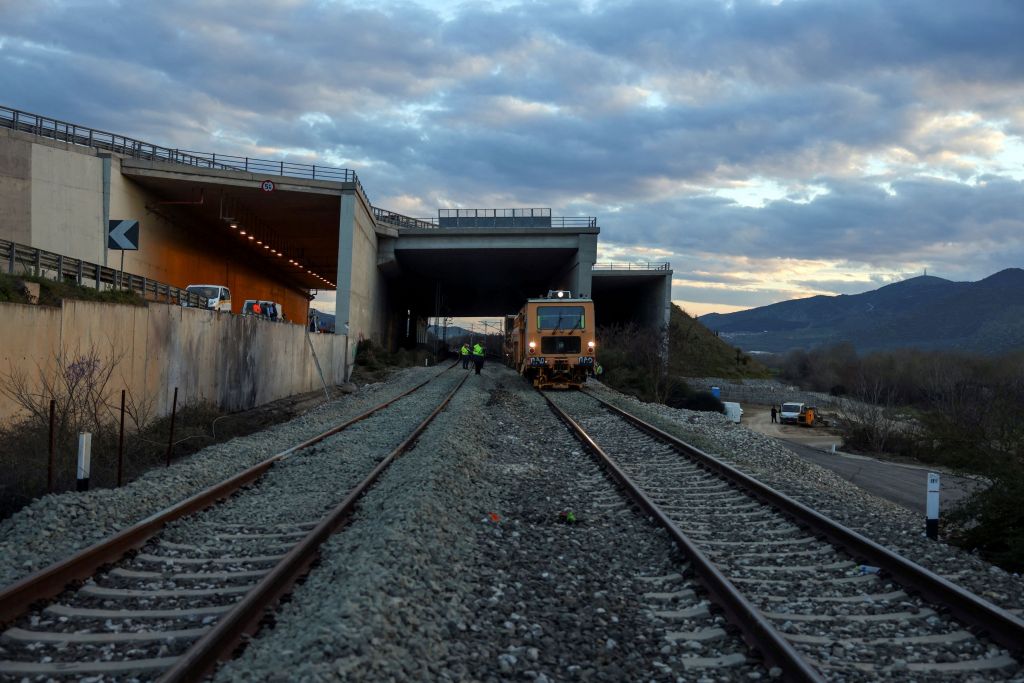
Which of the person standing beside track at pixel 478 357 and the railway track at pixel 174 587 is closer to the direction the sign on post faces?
the railway track

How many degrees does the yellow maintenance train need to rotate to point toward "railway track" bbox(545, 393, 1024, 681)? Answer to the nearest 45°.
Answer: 0° — it already faces it

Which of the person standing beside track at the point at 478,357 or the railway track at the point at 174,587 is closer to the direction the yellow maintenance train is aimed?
the railway track

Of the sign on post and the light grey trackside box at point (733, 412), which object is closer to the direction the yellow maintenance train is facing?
the sign on post

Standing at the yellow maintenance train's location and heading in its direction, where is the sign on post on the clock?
The sign on post is roughly at 1 o'clock from the yellow maintenance train.

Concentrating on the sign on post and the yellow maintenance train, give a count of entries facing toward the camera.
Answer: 2

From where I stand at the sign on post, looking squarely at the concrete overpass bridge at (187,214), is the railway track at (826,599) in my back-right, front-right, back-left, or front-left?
back-right
